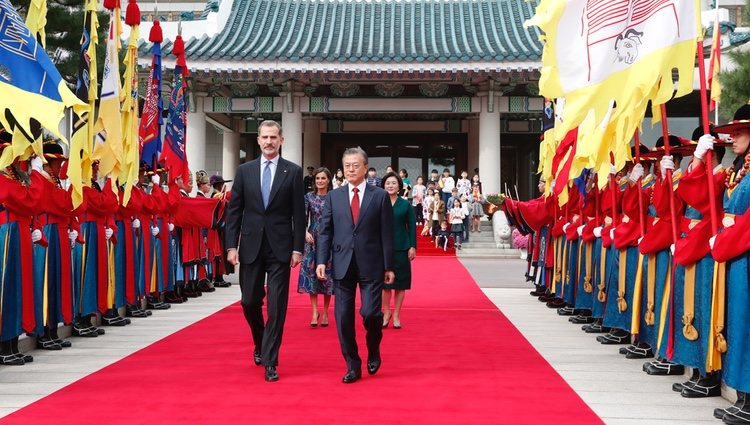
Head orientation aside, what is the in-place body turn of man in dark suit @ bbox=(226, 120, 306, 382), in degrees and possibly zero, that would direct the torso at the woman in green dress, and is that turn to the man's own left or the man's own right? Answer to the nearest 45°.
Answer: approximately 135° to the man's own left

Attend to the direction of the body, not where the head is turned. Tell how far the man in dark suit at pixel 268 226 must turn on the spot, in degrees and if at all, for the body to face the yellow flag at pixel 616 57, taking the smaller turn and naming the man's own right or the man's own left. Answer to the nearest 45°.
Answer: approximately 90° to the man's own left

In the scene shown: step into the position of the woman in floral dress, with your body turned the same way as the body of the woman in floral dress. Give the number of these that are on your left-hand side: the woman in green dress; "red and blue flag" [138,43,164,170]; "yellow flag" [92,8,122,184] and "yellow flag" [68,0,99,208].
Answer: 1

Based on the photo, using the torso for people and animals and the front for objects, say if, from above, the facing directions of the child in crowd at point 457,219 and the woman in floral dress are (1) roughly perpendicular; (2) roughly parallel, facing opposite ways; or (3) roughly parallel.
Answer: roughly parallel

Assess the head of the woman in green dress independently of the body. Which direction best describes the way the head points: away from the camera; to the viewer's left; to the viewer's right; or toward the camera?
toward the camera

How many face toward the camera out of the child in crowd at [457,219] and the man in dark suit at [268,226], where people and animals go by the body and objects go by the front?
2

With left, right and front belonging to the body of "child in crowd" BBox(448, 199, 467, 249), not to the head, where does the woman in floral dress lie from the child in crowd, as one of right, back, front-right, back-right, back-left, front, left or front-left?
front

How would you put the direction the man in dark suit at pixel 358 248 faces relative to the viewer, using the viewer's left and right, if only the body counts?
facing the viewer

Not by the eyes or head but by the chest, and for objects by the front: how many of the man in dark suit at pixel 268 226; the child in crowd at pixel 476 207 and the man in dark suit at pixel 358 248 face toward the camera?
3

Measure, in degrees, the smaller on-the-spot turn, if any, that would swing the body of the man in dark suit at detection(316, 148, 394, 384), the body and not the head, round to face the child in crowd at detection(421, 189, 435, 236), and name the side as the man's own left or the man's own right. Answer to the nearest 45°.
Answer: approximately 180°

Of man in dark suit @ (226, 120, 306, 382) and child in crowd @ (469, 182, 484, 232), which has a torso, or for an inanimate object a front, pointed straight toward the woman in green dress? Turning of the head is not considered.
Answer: the child in crowd

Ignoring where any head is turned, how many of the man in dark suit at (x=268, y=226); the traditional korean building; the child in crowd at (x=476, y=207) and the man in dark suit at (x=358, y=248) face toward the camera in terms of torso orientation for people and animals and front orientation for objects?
4

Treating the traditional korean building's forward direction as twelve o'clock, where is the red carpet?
The red carpet is roughly at 12 o'clock from the traditional korean building.

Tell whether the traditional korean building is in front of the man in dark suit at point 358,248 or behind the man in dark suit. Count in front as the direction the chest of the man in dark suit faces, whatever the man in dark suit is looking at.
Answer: behind

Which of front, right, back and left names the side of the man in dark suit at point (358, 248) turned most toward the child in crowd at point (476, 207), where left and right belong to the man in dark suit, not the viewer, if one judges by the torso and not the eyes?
back

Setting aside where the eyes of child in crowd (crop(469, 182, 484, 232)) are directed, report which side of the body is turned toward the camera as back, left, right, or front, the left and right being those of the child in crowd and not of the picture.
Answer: front

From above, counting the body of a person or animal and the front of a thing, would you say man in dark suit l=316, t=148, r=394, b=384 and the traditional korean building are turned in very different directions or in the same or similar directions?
same or similar directions
